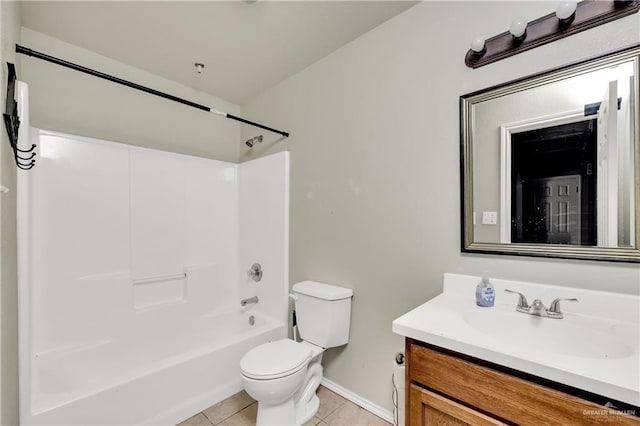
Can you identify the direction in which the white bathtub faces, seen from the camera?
facing the viewer and to the right of the viewer

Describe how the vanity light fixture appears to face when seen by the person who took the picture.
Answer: facing the viewer and to the left of the viewer

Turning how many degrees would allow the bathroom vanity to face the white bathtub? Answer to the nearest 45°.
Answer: approximately 45° to its right

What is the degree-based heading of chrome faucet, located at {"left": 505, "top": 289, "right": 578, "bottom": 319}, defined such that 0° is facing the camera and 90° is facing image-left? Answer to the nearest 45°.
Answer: approximately 45°

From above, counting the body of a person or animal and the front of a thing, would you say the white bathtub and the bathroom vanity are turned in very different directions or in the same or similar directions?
very different directions

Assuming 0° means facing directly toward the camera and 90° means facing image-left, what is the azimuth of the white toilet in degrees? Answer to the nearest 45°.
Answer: approximately 45°

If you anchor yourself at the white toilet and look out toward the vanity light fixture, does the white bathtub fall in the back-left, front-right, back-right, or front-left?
back-right

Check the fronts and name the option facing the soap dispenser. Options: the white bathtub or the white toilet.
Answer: the white bathtub
